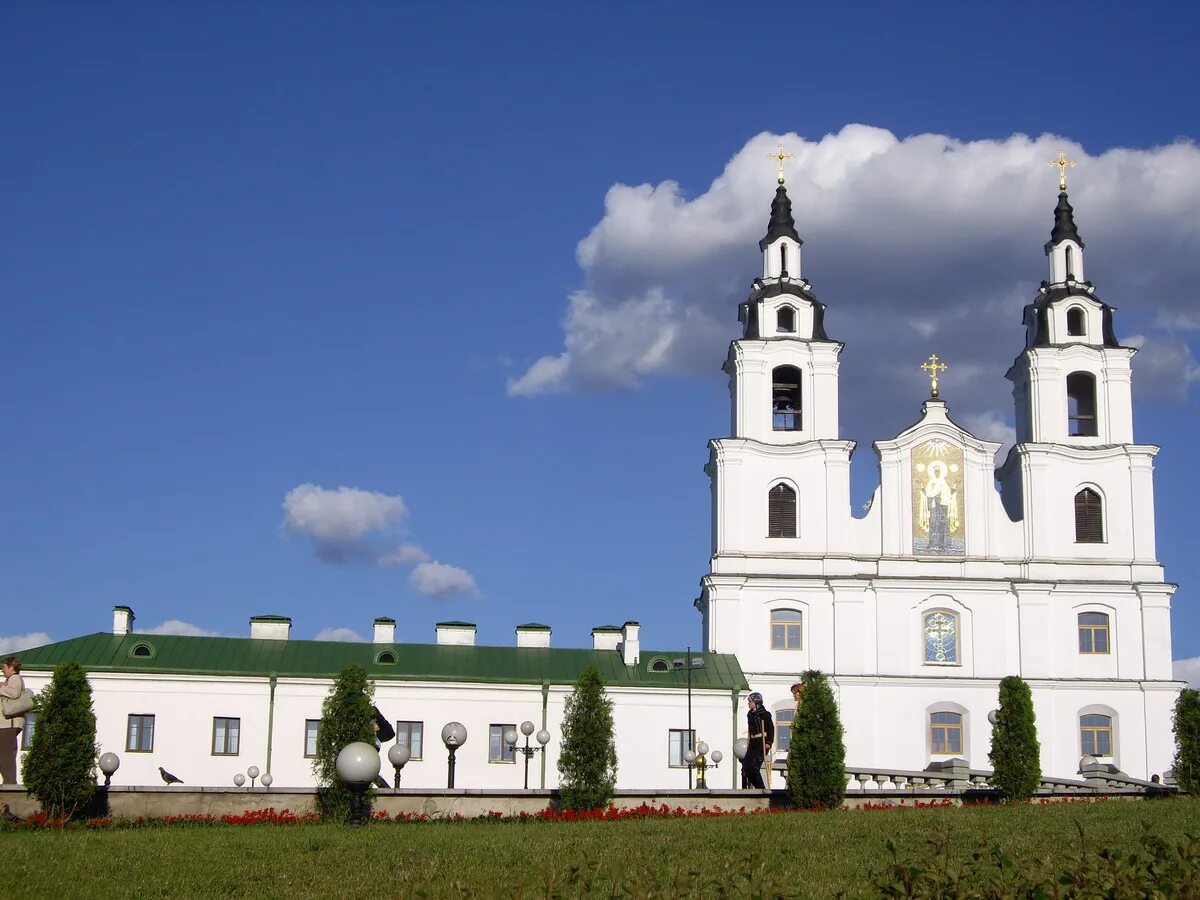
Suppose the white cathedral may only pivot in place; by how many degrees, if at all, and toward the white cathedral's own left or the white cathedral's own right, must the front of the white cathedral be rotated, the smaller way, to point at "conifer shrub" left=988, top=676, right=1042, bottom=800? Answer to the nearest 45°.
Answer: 0° — it already faces it

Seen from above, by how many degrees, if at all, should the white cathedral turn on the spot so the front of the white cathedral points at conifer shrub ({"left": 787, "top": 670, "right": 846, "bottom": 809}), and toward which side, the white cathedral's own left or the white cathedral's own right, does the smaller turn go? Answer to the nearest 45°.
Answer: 0° — it already faces it

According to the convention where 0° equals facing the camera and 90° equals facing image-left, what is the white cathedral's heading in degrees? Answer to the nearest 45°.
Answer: approximately 0°
